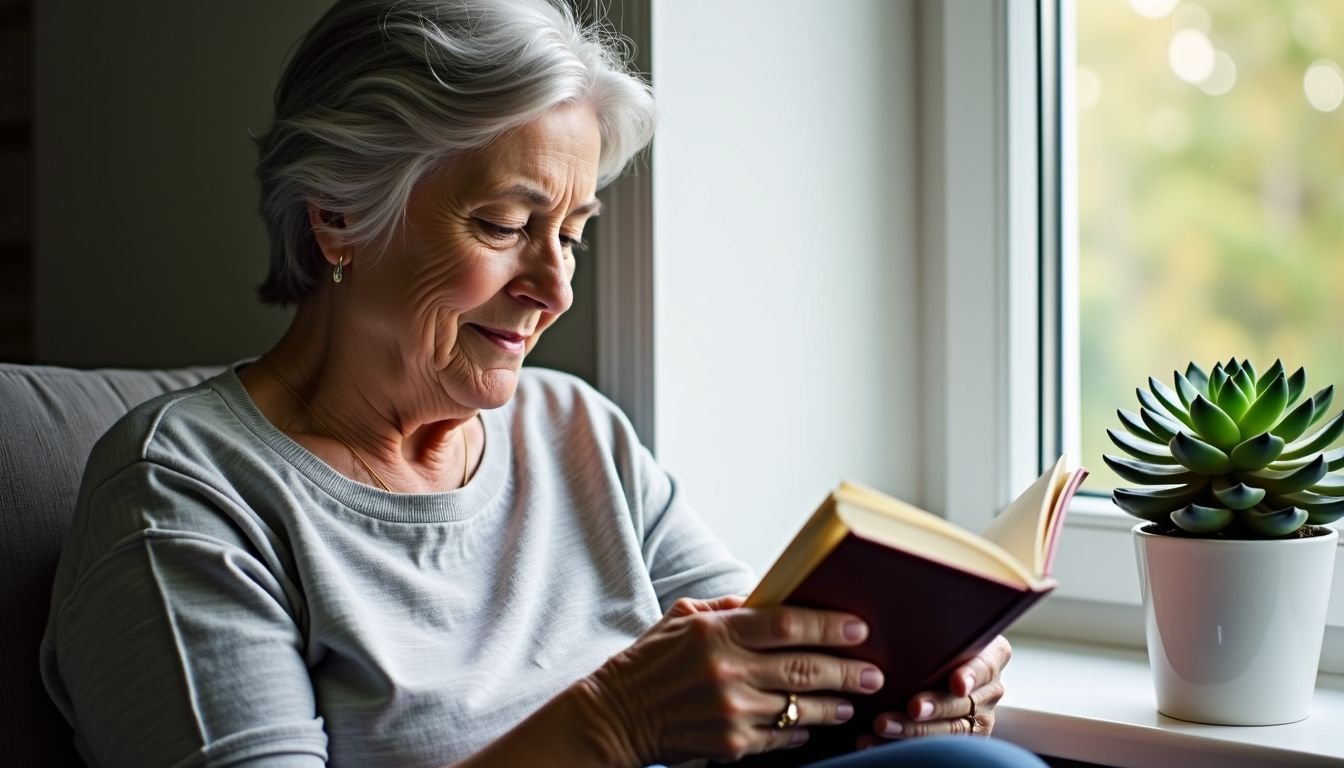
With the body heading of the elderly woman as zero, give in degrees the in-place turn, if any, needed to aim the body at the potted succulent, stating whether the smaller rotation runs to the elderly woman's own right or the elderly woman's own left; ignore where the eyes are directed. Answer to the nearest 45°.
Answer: approximately 45° to the elderly woman's own left

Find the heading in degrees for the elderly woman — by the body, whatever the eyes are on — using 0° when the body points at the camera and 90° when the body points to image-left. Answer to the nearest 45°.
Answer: approximately 315°

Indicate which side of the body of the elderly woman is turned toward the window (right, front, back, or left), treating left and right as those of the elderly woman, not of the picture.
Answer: left
